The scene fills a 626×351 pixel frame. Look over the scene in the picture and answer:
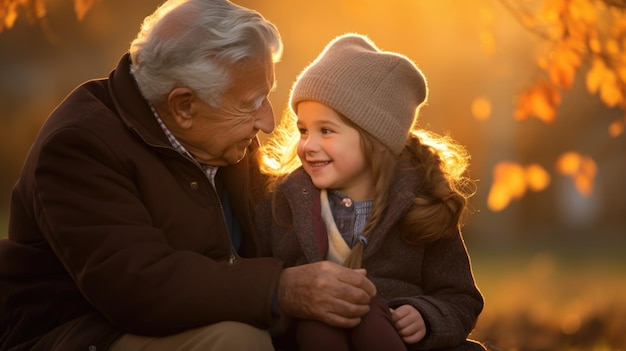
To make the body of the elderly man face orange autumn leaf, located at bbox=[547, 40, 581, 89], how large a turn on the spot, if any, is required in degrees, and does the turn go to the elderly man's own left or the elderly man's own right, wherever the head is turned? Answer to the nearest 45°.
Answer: approximately 45° to the elderly man's own left

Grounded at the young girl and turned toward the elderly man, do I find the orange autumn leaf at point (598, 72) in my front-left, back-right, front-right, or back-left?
back-right

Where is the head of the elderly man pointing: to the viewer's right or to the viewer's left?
to the viewer's right

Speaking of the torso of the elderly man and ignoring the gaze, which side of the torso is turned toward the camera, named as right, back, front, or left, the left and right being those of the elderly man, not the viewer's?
right

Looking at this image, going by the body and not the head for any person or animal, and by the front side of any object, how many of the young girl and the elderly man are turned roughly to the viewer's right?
1

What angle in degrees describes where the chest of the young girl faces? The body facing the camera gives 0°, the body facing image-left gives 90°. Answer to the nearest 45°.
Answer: approximately 45°
